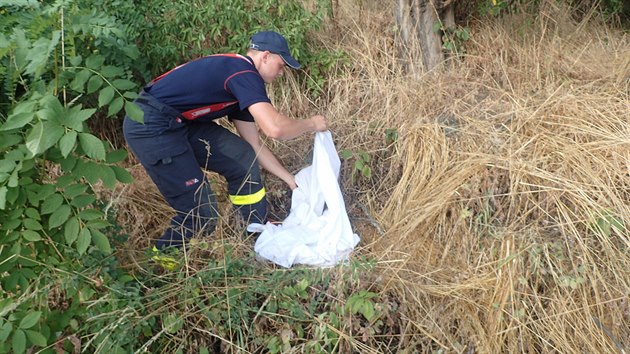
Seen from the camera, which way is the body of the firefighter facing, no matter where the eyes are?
to the viewer's right

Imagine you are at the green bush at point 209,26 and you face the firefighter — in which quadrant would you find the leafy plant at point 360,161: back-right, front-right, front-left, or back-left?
front-left

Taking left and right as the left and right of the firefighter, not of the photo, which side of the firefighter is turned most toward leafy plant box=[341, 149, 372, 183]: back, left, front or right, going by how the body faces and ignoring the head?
front

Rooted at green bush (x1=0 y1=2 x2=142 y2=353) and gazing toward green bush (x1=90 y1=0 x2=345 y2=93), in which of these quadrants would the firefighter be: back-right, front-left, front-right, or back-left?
front-right

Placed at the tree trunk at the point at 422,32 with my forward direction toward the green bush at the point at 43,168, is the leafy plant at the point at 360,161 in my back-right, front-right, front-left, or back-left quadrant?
front-left

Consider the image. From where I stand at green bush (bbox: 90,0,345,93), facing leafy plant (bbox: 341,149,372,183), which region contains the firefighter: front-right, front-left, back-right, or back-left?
front-right

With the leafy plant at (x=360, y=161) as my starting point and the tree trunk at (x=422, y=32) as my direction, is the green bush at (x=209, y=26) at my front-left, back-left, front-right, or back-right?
front-left

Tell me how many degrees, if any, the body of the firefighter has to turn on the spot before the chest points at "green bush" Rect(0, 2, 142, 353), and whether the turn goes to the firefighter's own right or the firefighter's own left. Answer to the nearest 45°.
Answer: approximately 135° to the firefighter's own right

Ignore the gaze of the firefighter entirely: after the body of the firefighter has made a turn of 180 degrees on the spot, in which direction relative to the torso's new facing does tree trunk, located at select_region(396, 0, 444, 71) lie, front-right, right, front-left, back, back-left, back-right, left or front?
back-right

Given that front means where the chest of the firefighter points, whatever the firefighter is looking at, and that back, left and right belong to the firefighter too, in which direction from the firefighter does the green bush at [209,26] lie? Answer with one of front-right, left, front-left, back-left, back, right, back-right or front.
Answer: left

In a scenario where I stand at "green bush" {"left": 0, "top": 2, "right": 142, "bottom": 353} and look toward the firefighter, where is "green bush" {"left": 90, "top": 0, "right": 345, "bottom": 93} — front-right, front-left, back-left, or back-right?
front-left

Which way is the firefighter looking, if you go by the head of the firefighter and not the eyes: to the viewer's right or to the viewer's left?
to the viewer's right

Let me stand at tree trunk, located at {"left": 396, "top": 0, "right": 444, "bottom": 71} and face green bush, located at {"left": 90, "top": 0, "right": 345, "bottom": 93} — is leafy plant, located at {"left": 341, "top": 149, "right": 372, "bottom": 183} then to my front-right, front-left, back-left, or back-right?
front-left

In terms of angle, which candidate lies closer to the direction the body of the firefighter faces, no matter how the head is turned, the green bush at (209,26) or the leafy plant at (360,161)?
the leafy plant

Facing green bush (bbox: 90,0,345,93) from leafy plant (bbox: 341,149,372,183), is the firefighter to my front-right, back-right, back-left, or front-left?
front-left
